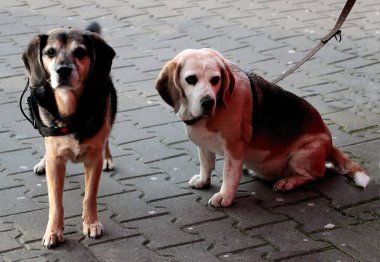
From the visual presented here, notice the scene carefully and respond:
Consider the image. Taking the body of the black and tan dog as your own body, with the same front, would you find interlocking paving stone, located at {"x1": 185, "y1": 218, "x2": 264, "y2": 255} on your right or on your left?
on your left

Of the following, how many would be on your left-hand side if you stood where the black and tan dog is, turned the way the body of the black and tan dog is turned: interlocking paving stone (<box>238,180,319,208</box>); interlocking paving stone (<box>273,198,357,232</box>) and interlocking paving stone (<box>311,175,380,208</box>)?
3

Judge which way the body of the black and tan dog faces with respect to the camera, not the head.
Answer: toward the camera

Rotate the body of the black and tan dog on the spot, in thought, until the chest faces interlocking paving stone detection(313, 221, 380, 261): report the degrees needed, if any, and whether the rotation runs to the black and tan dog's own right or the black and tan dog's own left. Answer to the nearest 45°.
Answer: approximately 90° to the black and tan dog's own left

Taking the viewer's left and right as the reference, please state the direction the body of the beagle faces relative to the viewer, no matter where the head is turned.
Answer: facing the viewer and to the left of the viewer

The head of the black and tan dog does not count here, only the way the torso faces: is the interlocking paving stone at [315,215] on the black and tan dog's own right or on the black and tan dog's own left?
on the black and tan dog's own left

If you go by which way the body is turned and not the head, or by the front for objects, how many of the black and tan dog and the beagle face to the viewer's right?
0

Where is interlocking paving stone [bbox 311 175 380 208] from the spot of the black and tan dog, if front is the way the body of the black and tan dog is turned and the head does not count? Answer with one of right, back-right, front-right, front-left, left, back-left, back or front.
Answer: left

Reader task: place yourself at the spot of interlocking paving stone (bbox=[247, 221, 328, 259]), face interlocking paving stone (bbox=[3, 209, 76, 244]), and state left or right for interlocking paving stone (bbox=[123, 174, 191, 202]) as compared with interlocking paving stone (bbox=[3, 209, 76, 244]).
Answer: right

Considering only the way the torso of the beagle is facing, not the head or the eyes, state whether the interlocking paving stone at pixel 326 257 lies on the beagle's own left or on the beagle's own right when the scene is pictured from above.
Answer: on the beagle's own left
